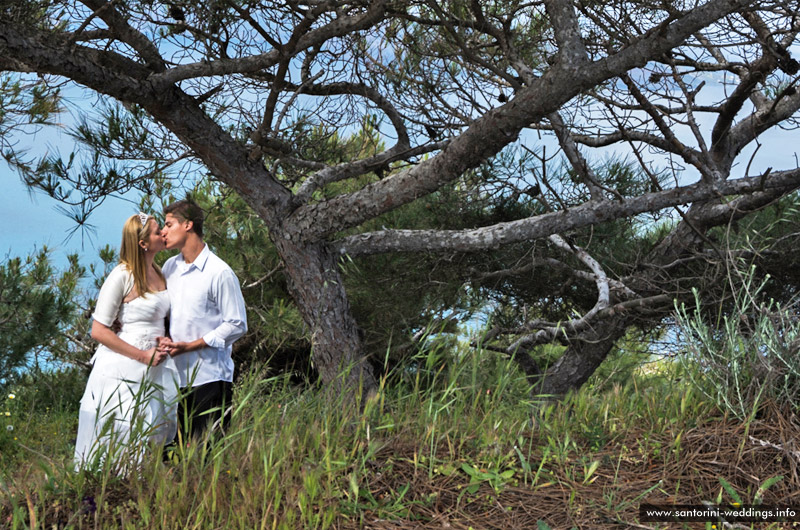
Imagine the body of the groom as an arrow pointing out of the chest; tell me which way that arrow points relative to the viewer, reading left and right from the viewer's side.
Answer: facing the viewer and to the left of the viewer

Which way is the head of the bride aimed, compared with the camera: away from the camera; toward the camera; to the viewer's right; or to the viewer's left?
to the viewer's right

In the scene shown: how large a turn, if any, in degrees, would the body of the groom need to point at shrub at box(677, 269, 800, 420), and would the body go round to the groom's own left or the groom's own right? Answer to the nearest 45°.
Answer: approximately 90° to the groom's own left

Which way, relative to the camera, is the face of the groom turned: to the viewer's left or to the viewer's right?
to the viewer's left
